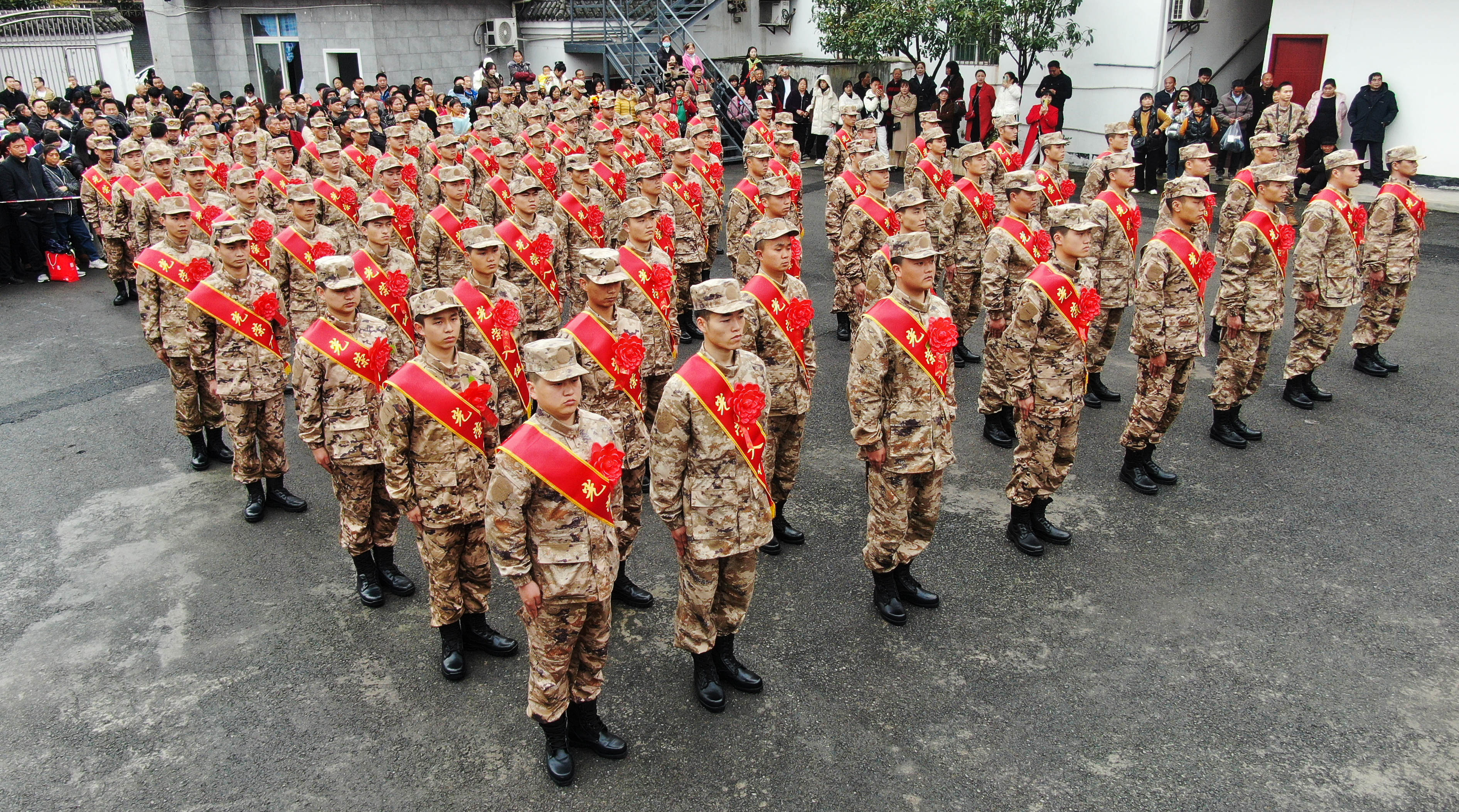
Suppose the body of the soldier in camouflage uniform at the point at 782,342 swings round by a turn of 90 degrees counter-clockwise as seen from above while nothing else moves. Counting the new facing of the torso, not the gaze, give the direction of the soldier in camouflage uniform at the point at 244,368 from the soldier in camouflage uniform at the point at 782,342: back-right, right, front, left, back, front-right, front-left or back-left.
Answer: back-left

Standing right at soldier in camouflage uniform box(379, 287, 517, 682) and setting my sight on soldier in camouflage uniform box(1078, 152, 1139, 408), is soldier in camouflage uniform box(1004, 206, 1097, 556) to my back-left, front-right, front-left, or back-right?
front-right

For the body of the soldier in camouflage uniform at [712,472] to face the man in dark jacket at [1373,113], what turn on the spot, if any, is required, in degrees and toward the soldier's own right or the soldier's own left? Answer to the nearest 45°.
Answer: approximately 90° to the soldier's own left

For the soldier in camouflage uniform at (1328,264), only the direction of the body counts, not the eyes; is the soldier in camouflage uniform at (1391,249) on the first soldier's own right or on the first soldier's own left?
on the first soldier's own left

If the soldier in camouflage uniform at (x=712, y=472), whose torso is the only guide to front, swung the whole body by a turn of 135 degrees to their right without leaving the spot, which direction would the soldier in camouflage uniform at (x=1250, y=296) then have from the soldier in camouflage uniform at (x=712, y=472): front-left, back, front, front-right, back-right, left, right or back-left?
back-right

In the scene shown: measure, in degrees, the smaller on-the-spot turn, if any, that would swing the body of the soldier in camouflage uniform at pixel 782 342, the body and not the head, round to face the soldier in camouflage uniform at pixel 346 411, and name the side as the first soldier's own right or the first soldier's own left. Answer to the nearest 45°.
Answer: approximately 135° to the first soldier's own right

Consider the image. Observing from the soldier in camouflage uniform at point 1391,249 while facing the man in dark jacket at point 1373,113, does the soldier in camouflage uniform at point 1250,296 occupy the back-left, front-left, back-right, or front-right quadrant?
back-left

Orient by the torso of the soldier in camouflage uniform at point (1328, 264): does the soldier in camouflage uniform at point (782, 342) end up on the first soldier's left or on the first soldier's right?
on the first soldier's right

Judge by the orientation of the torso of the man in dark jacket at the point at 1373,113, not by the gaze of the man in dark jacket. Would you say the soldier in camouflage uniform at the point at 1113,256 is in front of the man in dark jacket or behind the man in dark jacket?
in front

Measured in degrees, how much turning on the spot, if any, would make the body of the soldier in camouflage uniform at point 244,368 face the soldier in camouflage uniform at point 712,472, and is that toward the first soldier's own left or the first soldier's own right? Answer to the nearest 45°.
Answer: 0° — they already face them

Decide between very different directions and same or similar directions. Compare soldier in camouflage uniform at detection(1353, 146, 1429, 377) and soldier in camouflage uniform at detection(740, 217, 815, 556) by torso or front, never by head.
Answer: same or similar directions
